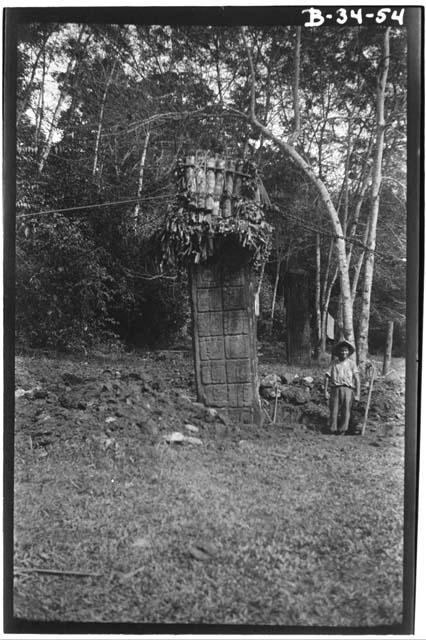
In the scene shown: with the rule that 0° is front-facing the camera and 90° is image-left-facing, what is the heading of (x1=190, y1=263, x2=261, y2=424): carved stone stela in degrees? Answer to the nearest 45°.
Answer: approximately 0°

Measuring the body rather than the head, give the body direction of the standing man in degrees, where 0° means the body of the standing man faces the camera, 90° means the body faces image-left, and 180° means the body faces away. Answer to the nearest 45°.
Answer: approximately 0°

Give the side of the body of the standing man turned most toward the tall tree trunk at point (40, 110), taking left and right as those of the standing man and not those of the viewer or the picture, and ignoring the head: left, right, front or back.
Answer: right

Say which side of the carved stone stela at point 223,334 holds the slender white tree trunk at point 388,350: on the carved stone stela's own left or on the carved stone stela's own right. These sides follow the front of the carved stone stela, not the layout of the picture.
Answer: on the carved stone stela's own left

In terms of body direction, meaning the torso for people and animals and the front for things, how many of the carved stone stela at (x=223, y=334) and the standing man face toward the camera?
2
